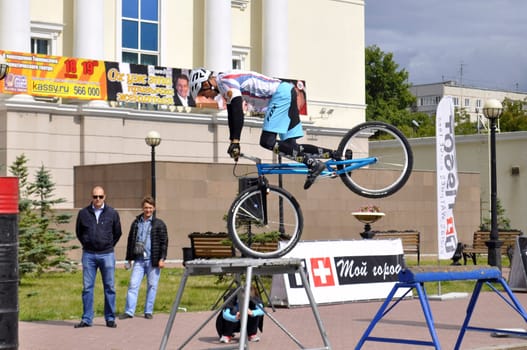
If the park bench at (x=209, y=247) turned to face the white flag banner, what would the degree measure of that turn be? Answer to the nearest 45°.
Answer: approximately 45° to its left

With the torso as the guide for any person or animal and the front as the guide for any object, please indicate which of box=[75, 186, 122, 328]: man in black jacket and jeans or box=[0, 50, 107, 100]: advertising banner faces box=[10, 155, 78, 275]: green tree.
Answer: the advertising banner

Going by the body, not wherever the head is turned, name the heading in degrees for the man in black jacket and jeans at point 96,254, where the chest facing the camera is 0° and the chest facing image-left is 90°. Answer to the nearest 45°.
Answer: approximately 0°

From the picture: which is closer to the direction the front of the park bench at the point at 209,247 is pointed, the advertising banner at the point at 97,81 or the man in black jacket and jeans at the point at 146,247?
the man in black jacket and jeans

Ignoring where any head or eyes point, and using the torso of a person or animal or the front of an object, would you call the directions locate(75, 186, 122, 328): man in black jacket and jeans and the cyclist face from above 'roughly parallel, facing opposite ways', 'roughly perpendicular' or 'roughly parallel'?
roughly perpendicular
